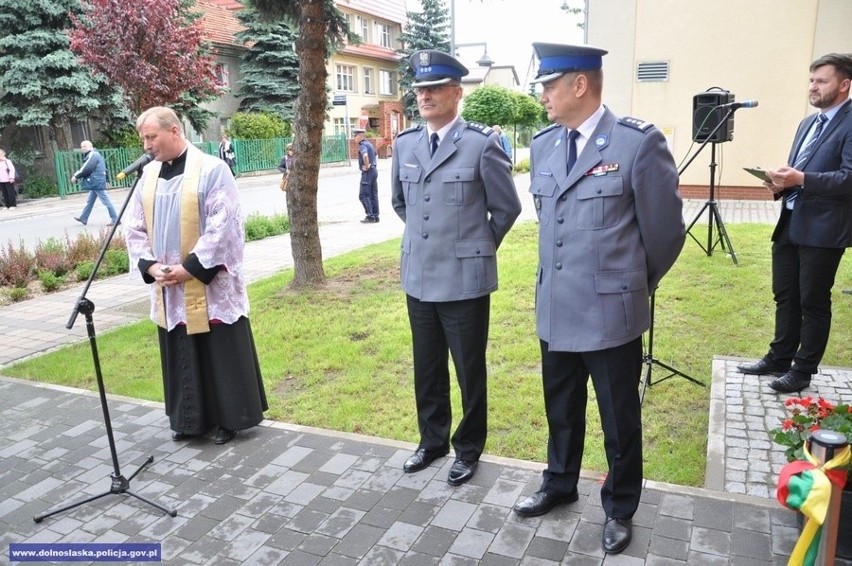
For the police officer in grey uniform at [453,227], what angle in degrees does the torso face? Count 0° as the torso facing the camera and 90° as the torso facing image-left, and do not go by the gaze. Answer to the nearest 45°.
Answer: approximately 45°

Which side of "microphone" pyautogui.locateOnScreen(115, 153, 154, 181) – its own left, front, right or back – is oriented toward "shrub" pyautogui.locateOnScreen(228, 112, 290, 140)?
left

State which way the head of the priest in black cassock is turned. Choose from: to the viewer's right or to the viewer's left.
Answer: to the viewer's left

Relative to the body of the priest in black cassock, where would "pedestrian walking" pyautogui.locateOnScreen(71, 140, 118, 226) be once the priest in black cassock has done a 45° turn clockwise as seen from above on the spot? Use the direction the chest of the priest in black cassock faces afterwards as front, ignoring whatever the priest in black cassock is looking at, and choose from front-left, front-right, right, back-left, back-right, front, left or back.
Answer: right

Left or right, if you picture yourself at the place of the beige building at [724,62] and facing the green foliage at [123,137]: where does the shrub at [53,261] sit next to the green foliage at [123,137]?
left

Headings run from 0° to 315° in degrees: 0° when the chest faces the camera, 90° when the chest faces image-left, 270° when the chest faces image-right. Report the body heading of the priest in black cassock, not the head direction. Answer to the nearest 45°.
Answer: approximately 45°

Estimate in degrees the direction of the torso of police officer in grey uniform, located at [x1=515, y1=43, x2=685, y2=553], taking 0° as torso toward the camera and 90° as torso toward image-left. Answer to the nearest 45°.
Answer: approximately 45°

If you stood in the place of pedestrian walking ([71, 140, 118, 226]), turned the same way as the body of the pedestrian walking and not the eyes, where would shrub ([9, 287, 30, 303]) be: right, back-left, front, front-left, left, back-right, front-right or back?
left

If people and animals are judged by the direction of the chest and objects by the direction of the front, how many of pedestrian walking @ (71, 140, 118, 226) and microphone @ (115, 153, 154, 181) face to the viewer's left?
1

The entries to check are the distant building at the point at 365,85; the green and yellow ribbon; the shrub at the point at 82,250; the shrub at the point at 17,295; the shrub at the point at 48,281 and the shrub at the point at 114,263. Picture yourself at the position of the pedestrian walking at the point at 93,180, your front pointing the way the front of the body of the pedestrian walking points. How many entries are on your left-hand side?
5

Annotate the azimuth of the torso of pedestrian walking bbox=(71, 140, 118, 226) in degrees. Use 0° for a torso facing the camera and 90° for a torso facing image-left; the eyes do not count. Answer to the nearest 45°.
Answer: approximately 90°

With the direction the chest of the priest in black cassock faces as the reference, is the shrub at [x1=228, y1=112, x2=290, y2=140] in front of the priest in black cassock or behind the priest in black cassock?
behind

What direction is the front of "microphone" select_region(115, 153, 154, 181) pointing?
to the viewer's right

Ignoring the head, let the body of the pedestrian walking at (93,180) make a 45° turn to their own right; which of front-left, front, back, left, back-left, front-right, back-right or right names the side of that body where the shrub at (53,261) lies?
back-left

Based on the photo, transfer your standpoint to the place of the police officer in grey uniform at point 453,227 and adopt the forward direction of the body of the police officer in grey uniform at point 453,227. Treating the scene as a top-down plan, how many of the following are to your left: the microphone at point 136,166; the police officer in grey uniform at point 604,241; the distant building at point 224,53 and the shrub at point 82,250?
1

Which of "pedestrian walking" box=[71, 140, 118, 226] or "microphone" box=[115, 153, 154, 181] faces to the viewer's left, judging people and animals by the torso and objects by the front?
the pedestrian walking
